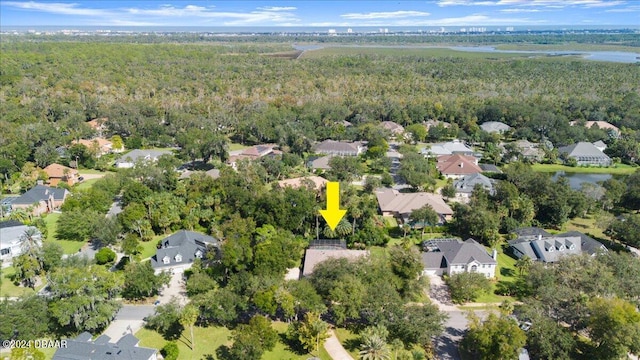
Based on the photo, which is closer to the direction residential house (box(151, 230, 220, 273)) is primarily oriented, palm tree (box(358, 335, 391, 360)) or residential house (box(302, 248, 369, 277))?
the palm tree

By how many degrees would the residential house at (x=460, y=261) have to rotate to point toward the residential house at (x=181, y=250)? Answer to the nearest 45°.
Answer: approximately 90° to its right

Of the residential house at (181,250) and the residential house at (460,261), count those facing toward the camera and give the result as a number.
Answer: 2

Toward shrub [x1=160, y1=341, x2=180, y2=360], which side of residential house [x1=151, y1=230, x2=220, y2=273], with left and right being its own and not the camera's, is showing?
front

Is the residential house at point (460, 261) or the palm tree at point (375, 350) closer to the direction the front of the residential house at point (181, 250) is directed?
the palm tree

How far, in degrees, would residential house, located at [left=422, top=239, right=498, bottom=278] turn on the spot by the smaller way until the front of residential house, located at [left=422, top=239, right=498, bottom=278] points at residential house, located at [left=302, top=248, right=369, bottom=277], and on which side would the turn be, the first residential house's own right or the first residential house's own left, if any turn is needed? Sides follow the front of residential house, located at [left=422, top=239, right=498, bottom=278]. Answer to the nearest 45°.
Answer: approximately 90° to the first residential house's own right

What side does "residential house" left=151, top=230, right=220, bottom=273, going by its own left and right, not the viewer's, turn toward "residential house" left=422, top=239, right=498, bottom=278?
left

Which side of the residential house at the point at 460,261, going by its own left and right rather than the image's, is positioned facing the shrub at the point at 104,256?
right

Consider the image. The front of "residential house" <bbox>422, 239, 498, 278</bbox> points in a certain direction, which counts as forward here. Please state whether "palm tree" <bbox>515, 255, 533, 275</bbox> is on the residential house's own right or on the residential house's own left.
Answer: on the residential house's own left

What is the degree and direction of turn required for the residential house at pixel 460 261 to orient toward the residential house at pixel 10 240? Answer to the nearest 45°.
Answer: approximately 90° to its right

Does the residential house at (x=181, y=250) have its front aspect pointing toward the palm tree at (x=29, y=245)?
no

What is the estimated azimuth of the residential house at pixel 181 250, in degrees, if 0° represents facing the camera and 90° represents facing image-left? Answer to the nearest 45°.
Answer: approximately 0°

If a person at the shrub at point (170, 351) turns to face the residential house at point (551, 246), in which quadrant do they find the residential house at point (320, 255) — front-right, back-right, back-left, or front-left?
front-left

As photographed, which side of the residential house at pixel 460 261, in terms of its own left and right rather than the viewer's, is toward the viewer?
front
